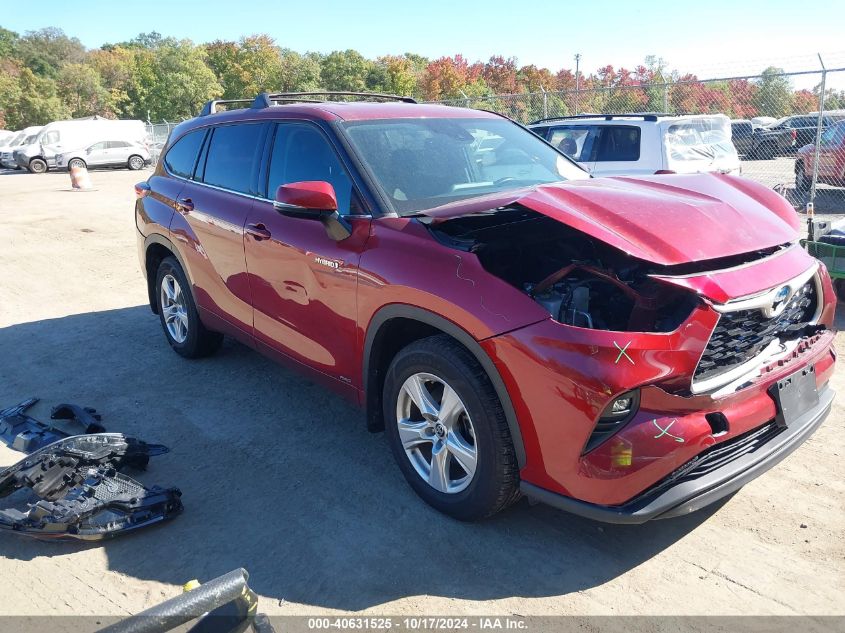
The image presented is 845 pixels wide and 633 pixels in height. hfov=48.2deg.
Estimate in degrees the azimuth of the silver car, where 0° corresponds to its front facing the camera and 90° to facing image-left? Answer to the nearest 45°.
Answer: approximately 90°

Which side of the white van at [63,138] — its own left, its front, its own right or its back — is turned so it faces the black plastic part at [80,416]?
left

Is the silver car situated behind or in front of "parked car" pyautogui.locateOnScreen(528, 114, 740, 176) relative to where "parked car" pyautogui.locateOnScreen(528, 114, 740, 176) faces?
in front

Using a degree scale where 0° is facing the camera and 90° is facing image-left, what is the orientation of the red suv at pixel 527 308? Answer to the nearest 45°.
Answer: approximately 315°

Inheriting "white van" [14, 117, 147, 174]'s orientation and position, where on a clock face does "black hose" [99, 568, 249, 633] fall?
The black hose is roughly at 9 o'clock from the white van.

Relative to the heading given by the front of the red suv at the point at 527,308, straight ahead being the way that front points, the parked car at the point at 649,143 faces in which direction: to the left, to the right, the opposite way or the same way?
the opposite way

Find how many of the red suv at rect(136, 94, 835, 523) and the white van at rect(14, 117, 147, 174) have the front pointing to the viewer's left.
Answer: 1

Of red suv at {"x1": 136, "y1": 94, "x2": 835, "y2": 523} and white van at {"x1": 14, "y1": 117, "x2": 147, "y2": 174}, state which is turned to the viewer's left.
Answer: the white van

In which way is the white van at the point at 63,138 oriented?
to the viewer's left

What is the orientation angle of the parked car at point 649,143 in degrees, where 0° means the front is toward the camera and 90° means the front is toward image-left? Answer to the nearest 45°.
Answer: approximately 135°

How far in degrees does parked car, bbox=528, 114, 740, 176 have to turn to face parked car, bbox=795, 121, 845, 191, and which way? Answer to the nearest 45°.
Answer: approximately 90° to its right

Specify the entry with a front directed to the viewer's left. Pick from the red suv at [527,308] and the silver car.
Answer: the silver car
